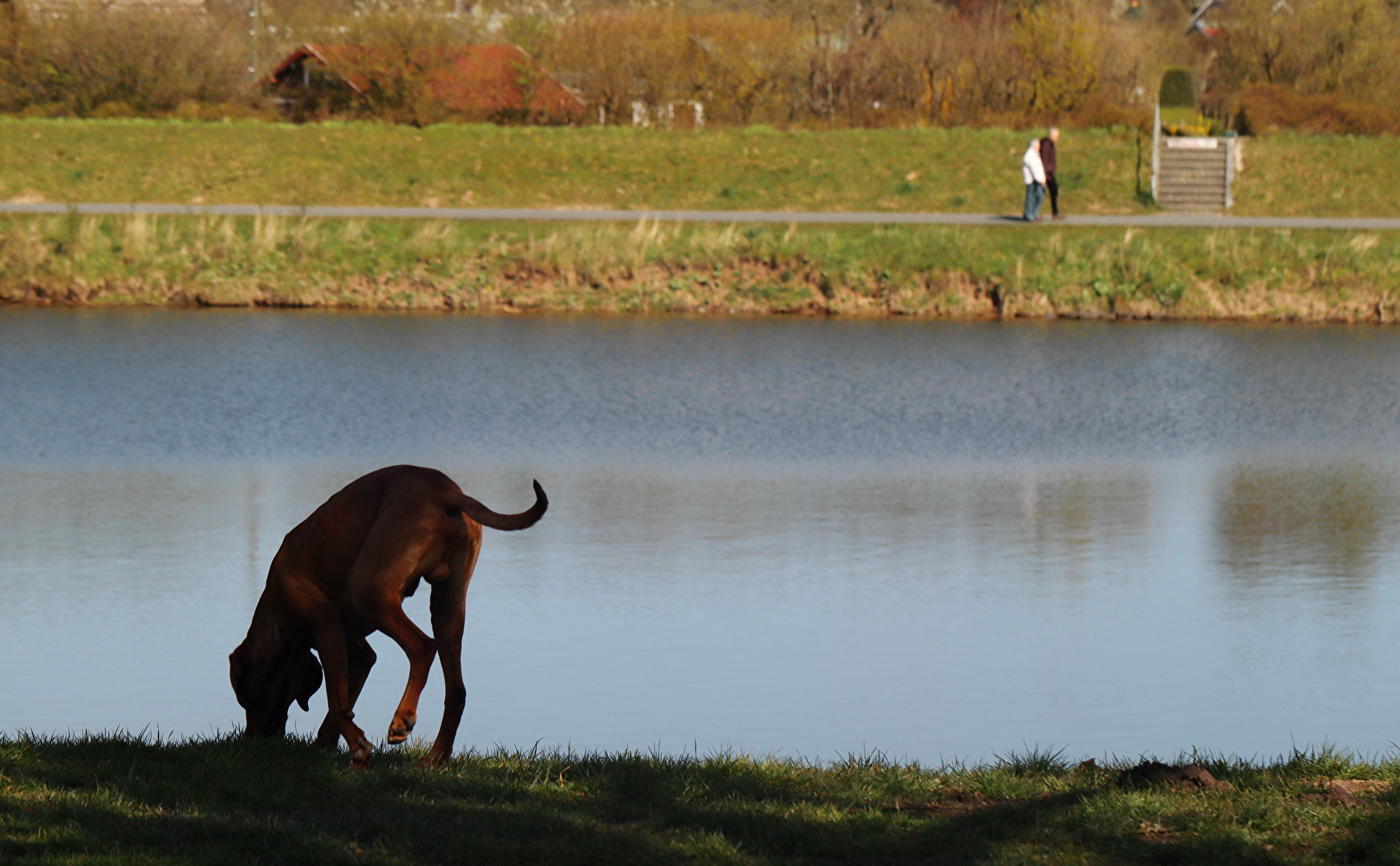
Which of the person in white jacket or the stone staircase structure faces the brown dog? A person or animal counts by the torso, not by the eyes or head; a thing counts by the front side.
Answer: the stone staircase structure

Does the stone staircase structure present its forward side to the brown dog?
yes

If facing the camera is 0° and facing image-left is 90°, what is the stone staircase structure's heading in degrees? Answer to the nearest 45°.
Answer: approximately 0°

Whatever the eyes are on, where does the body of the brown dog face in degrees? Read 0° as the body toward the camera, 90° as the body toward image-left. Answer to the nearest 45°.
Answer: approximately 135°

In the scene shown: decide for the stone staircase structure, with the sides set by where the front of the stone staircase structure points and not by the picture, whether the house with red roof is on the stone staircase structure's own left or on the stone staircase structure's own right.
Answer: on the stone staircase structure's own right

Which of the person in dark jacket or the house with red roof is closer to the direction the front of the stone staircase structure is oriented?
the person in dark jacket

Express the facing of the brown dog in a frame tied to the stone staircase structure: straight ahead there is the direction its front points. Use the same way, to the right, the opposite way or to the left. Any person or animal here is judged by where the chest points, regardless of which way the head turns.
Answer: to the right

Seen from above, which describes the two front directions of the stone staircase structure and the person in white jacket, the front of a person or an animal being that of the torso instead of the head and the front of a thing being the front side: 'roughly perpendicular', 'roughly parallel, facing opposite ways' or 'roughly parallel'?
roughly perpendicular

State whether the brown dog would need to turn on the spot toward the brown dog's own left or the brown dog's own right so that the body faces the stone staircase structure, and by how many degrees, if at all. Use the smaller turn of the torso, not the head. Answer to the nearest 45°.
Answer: approximately 90° to the brown dog's own right
